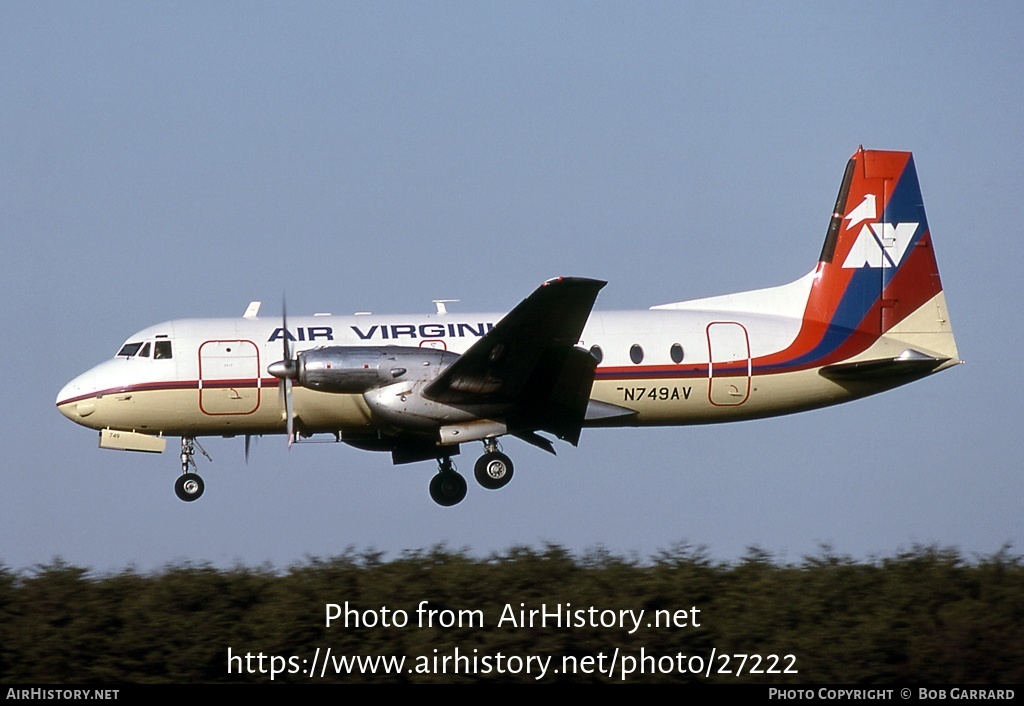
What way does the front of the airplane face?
to the viewer's left
